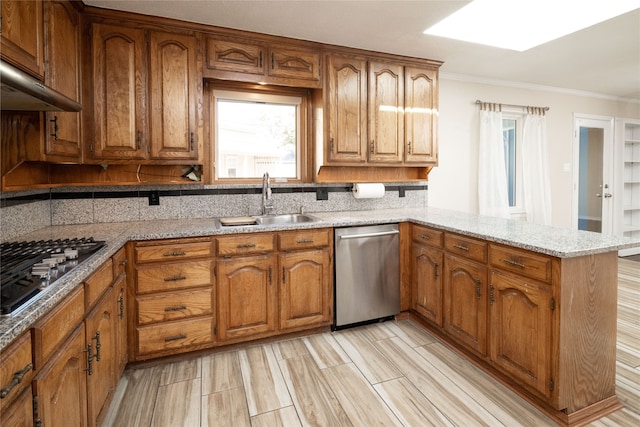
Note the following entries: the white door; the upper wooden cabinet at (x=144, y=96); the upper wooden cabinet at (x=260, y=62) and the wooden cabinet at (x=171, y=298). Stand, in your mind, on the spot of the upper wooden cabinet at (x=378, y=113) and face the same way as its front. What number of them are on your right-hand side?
3

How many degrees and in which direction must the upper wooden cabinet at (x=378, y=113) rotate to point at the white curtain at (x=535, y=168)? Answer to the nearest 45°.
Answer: approximately 90° to its left

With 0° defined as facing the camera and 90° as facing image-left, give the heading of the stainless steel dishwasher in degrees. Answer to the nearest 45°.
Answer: approximately 315°

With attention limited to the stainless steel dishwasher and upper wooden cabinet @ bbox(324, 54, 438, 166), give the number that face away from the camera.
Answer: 0

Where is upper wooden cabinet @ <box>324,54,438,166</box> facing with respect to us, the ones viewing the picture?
facing the viewer and to the right of the viewer

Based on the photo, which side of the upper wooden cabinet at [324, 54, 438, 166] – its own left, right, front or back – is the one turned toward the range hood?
right

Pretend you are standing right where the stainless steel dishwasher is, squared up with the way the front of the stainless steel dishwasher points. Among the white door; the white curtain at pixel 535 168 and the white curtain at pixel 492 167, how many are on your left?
3

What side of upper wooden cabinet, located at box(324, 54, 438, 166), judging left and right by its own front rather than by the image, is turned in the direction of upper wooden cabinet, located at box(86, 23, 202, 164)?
right
